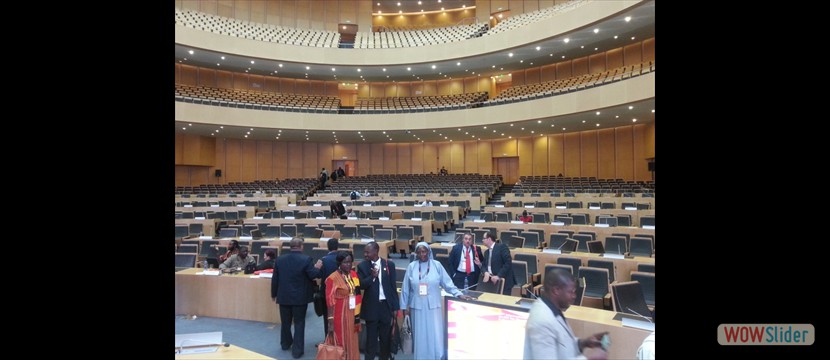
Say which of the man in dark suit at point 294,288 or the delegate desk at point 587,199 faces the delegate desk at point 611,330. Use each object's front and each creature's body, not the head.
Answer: the delegate desk at point 587,199

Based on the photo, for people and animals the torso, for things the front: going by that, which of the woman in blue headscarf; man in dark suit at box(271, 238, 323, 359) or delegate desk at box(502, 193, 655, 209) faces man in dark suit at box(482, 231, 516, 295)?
the delegate desk

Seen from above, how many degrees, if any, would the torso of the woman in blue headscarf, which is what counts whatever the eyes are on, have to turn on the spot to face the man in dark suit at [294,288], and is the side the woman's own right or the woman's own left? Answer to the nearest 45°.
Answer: approximately 135° to the woman's own right

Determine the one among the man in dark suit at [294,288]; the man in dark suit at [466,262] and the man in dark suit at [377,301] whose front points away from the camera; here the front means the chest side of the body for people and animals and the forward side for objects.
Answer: the man in dark suit at [294,288]

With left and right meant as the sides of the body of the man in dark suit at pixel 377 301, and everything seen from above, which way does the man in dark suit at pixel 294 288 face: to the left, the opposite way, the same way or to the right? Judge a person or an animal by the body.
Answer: the opposite way

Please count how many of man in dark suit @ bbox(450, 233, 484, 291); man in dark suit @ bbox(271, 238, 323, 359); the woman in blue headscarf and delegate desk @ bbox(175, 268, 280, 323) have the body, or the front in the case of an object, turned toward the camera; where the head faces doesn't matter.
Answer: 3

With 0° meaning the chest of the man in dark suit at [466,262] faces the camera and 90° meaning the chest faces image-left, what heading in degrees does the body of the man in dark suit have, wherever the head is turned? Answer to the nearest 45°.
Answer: approximately 0°

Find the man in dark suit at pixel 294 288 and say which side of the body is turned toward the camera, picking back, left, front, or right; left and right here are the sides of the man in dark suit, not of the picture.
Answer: back

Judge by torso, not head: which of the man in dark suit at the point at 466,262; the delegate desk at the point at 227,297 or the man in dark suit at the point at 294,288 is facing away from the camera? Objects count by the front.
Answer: the man in dark suit at the point at 294,288

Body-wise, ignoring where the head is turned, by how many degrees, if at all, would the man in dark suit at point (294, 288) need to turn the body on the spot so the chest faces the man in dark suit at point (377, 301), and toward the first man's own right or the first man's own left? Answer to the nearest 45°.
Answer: approximately 135° to the first man's own right
